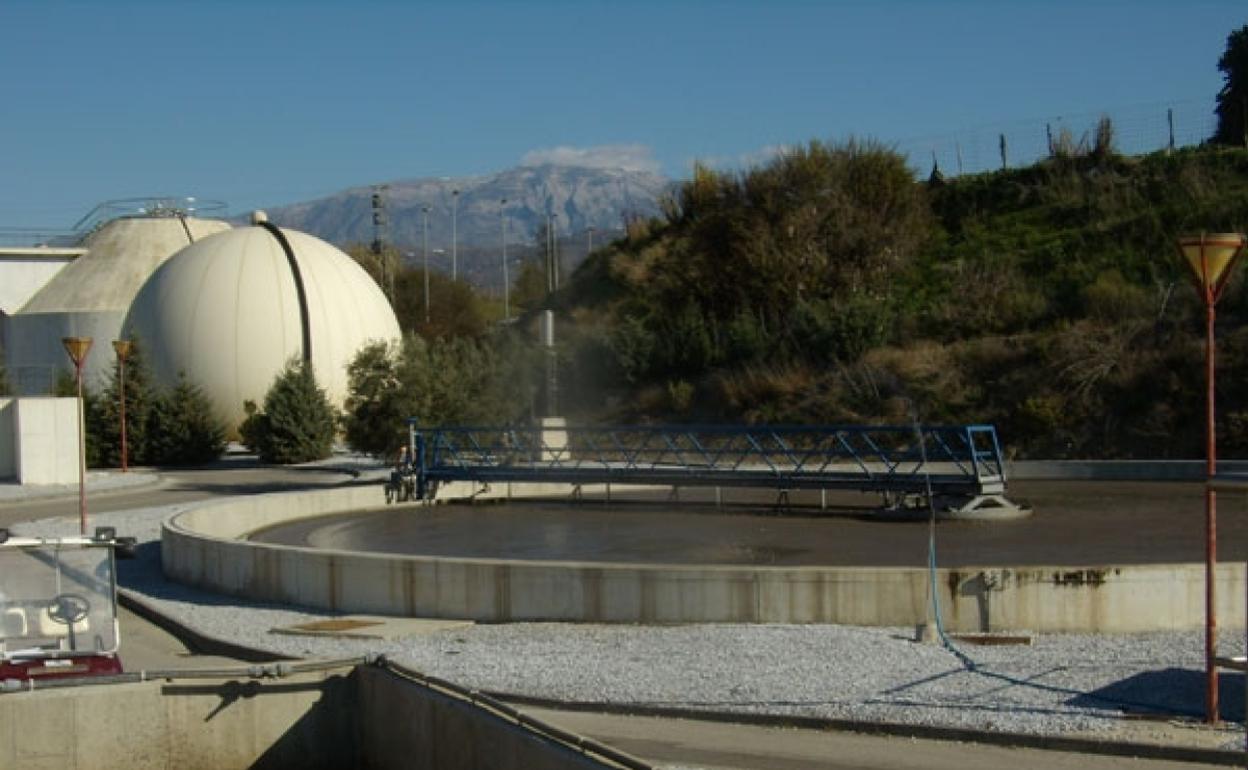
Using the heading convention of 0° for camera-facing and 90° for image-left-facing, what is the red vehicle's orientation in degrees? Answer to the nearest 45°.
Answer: approximately 0°

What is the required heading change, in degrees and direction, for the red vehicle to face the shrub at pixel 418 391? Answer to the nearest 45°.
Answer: approximately 180°

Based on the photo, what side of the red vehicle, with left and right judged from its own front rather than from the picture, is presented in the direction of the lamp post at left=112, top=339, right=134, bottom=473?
back

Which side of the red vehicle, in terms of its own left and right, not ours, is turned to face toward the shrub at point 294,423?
back

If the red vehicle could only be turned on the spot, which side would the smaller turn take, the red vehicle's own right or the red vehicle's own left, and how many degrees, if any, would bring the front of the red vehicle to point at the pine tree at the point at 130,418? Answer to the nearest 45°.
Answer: approximately 180°
